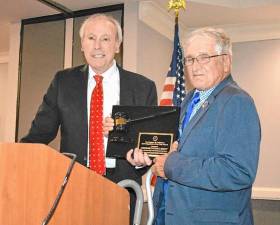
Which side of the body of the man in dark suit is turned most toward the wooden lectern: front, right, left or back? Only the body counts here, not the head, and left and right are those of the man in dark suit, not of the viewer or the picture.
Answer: front

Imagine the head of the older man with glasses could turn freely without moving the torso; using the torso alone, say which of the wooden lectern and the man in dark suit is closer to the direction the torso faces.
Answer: the wooden lectern

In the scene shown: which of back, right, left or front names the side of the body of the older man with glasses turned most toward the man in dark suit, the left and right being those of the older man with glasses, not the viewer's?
right

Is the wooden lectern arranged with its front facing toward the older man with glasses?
no

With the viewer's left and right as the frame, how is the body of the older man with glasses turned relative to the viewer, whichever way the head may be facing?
facing the viewer and to the left of the viewer

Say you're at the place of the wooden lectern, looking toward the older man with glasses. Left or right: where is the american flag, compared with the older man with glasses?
left

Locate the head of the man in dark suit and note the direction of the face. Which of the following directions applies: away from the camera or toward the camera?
toward the camera

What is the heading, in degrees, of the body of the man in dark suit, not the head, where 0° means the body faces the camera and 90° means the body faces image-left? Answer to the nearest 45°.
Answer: approximately 0°

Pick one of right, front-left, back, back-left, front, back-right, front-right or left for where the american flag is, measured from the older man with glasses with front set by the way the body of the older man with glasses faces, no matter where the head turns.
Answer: back-right

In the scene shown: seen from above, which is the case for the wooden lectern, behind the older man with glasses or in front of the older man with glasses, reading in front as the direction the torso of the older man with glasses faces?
in front

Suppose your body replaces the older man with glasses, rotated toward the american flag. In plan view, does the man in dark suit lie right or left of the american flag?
left
